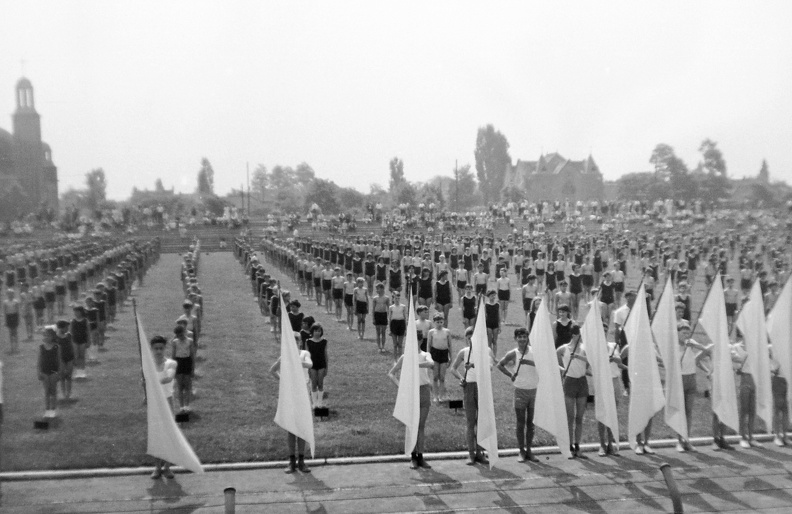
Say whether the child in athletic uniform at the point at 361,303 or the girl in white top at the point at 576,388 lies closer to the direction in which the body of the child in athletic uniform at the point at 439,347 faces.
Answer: the girl in white top

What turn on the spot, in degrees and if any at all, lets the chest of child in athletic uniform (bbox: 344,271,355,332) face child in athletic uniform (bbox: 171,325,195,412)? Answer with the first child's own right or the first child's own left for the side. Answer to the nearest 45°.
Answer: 0° — they already face them

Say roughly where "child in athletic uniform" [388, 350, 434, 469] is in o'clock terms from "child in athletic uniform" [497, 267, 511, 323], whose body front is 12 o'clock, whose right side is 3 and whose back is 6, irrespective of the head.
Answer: "child in athletic uniform" [388, 350, 434, 469] is roughly at 12 o'clock from "child in athletic uniform" [497, 267, 511, 323].

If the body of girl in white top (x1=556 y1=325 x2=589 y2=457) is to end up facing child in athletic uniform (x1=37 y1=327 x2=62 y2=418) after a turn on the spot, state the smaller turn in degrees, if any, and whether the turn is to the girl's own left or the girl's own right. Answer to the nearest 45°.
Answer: approximately 90° to the girl's own right

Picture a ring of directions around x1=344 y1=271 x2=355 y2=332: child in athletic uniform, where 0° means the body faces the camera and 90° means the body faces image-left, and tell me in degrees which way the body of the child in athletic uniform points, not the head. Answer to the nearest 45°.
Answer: approximately 0°
